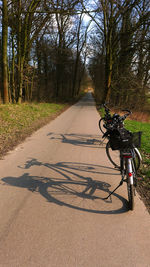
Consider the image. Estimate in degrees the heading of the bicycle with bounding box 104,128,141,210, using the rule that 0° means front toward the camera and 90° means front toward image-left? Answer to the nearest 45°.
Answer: approximately 180°
